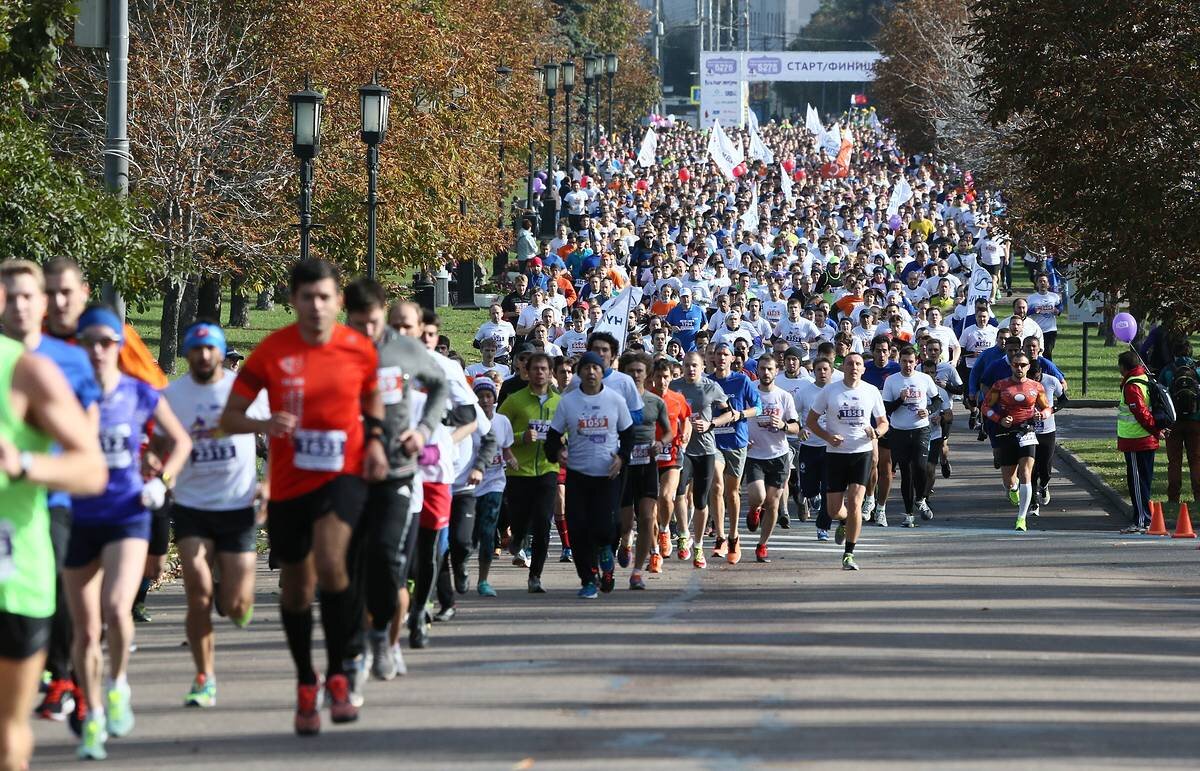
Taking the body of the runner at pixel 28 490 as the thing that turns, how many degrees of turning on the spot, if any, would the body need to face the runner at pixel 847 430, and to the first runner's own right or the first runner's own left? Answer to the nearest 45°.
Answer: approximately 180°

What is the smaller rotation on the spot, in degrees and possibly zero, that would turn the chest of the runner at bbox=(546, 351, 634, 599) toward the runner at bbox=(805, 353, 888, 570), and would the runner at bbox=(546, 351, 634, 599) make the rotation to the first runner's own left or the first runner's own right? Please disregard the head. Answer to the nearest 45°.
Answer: approximately 135° to the first runner's own left

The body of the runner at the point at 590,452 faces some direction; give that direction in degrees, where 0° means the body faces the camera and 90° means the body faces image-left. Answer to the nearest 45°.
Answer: approximately 0°

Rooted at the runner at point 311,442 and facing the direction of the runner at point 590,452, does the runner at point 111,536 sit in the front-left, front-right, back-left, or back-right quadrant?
back-left

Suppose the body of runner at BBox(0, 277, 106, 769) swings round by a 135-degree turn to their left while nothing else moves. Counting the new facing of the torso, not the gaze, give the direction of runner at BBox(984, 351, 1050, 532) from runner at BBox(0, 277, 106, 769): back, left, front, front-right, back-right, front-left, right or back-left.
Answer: front-left

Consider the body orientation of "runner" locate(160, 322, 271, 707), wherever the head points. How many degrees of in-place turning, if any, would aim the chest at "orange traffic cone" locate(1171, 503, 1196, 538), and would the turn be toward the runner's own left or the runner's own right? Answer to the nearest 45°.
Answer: approximately 135° to the runner's own left

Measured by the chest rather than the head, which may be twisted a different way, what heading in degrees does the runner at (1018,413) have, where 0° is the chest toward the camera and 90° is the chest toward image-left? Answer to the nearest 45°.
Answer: approximately 0°

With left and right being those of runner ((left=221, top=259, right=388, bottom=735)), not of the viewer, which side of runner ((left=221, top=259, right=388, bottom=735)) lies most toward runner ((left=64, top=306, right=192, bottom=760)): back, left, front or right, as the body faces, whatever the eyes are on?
right

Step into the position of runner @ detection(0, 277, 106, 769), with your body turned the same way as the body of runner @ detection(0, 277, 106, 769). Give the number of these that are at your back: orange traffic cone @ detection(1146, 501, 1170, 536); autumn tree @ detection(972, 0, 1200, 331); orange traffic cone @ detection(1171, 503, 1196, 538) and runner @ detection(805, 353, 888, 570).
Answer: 4

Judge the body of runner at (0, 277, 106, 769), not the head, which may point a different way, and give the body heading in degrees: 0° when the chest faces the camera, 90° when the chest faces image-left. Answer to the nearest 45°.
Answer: approximately 45°
